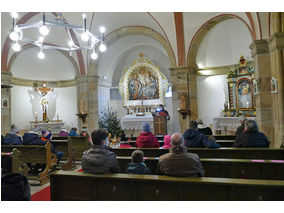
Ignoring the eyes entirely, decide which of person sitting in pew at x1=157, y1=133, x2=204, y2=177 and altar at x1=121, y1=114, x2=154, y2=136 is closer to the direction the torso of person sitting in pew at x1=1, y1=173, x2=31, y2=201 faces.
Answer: the altar

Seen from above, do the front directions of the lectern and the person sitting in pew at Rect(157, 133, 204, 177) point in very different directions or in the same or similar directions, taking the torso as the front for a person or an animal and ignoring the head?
very different directions

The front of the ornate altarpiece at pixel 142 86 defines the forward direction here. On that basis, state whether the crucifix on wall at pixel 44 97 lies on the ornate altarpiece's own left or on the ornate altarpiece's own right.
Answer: on the ornate altarpiece's own right

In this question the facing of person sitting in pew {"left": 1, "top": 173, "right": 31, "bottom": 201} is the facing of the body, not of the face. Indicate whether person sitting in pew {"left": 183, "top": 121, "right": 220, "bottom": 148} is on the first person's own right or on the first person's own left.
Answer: on the first person's own right

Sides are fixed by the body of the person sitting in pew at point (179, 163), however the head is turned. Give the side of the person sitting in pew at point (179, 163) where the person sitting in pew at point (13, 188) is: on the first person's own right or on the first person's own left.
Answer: on the first person's own left

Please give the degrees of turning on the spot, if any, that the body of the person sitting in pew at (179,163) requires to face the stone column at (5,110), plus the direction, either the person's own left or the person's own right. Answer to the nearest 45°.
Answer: approximately 45° to the person's own left

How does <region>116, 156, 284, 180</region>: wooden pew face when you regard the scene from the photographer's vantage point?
facing away from the viewer

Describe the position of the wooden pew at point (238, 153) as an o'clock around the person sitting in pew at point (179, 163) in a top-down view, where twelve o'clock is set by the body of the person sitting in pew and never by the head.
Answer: The wooden pew is roughly at 1 o'clock from the person sitting in pew.

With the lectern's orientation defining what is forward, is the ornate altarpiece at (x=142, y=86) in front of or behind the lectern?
behind

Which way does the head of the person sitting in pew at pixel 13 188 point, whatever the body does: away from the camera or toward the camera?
away from the camera

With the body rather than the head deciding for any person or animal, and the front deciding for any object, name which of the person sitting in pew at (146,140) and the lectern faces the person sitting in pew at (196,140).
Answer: the lectern

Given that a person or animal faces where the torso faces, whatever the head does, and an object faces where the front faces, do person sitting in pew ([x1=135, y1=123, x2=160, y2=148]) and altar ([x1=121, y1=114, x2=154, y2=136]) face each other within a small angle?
yes
